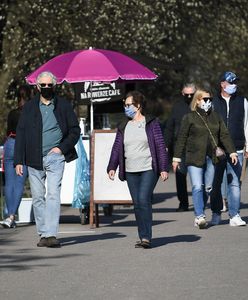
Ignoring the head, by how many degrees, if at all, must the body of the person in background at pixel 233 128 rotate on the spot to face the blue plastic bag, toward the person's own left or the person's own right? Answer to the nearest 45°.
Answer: approximately 90° to the person's own right

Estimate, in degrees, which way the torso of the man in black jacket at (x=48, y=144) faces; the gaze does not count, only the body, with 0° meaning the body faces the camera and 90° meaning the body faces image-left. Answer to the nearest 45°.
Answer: approximately 0°

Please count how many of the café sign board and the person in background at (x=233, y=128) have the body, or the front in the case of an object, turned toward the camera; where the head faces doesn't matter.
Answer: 2
